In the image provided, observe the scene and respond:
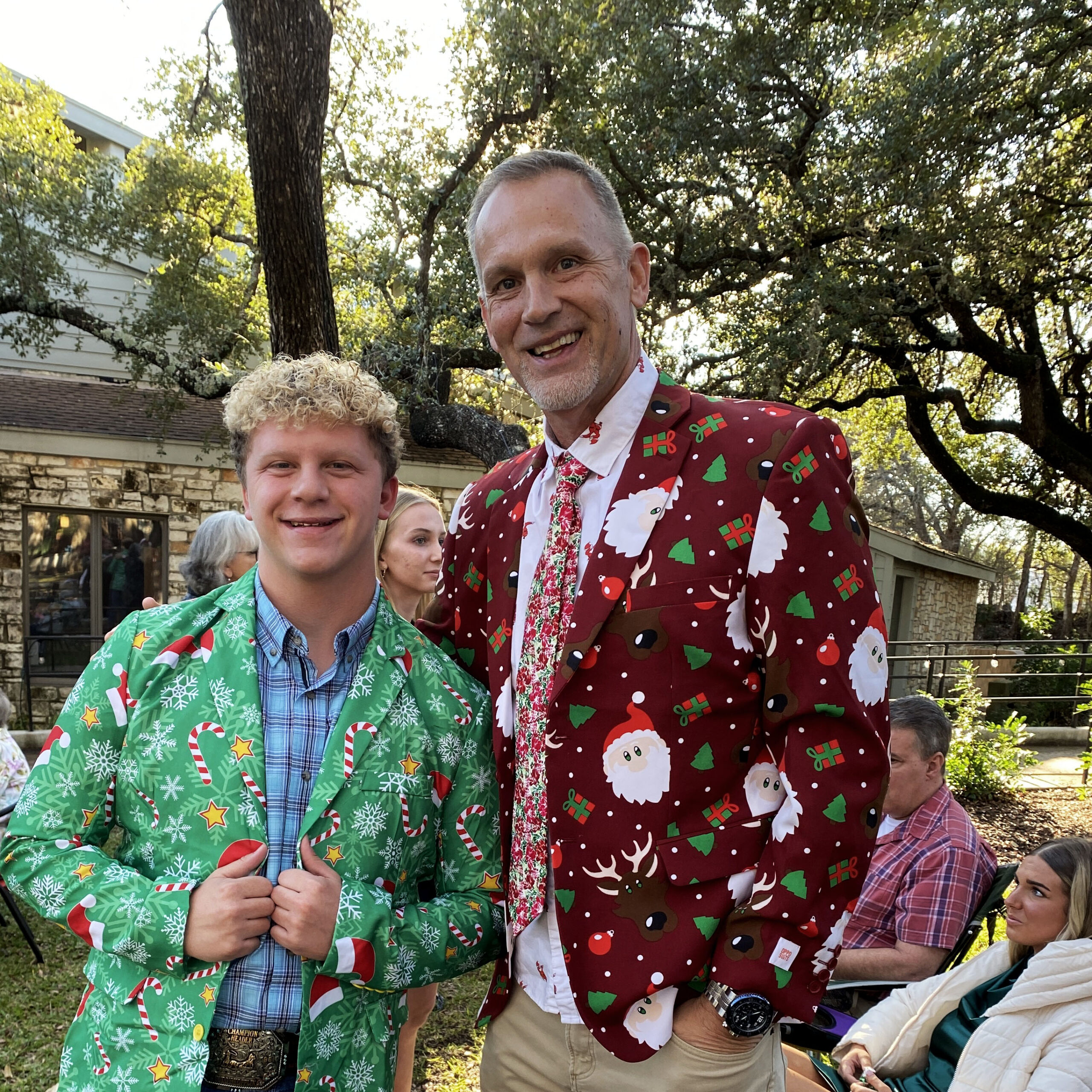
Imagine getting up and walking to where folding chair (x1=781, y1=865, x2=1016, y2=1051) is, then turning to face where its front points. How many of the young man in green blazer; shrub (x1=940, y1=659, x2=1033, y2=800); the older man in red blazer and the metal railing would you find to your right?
2

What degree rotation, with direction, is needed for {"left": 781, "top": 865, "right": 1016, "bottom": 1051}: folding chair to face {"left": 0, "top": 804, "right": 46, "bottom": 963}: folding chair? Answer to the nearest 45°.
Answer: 0° — it already faces it

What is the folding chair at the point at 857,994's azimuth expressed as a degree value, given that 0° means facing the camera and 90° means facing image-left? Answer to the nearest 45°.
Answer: approximately 90°

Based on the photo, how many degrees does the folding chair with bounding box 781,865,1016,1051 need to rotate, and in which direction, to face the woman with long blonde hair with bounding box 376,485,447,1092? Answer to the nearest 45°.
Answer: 0° — it already faces them

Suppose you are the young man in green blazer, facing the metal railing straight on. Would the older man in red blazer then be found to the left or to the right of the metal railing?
right

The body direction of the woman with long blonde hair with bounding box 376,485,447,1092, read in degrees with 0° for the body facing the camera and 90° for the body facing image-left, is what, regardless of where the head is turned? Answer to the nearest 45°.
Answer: approximately 315°

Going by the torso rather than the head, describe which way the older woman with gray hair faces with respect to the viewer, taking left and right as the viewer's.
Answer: facing to the right of the viewer

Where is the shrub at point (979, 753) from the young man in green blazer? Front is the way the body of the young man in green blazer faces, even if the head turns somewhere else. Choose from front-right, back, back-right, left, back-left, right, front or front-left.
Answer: back-left

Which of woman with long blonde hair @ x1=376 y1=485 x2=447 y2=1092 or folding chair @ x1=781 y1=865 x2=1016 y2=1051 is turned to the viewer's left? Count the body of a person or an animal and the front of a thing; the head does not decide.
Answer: the folding chair

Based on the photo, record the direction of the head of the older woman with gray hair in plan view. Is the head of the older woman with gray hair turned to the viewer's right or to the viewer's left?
to the viewer's right

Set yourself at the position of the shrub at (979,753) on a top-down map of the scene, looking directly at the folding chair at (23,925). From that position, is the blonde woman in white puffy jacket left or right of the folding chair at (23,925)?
left
